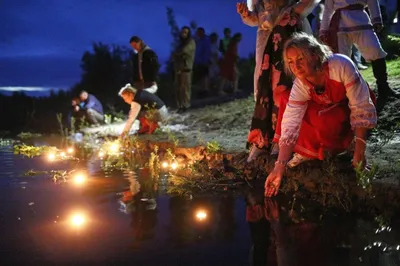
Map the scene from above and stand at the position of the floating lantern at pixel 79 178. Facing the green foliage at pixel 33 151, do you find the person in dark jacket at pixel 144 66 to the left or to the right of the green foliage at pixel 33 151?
right

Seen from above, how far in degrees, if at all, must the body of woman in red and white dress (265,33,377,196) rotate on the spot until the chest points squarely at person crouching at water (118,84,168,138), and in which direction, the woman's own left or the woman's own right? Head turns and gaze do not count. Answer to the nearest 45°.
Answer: approximately 90° to the woman's own right

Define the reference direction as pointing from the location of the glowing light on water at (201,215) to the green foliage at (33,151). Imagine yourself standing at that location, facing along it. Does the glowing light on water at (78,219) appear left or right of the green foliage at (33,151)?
left

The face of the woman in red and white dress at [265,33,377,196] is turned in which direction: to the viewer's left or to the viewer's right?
to the viewer's left

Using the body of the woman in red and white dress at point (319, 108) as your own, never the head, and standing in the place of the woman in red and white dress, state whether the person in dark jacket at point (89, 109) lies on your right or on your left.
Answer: on your right

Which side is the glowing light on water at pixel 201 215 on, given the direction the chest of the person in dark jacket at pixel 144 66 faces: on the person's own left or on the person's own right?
on the person's own left

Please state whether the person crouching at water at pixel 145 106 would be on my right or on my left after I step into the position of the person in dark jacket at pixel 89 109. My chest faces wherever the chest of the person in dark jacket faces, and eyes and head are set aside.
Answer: on my left

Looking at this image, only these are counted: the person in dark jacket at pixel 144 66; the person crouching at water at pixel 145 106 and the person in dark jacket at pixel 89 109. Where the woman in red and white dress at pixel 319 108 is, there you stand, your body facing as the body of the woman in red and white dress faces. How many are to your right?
3
